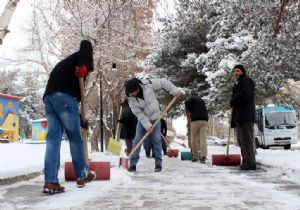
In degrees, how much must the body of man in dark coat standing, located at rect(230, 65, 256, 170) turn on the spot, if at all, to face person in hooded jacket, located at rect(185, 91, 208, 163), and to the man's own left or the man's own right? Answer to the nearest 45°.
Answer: approximately 45° to the man's own right

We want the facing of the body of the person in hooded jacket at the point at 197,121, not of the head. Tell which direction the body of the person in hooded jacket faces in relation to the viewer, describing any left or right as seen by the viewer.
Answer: facing away from the viewer and to the left of the viewer

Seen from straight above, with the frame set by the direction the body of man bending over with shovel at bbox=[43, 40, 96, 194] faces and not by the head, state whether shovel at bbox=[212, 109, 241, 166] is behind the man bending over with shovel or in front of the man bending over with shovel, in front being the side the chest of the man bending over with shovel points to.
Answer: in front

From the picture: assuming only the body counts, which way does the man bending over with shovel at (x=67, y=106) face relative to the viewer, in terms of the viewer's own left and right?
facing away from the viewer and to the right of the viewer

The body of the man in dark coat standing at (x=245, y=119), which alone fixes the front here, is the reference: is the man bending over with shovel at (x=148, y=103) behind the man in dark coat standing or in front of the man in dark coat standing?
in front

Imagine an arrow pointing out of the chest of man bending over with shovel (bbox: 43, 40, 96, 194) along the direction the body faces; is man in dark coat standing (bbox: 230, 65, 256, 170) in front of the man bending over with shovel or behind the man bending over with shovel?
in front

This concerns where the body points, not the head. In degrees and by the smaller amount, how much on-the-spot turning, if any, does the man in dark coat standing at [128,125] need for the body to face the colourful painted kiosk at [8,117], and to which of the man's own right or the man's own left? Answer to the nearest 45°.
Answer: approximately 45° to the man's own right

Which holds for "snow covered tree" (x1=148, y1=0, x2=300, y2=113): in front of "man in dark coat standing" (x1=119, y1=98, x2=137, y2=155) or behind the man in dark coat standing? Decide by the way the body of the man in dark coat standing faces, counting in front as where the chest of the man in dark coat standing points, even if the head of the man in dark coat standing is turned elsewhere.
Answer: behind
